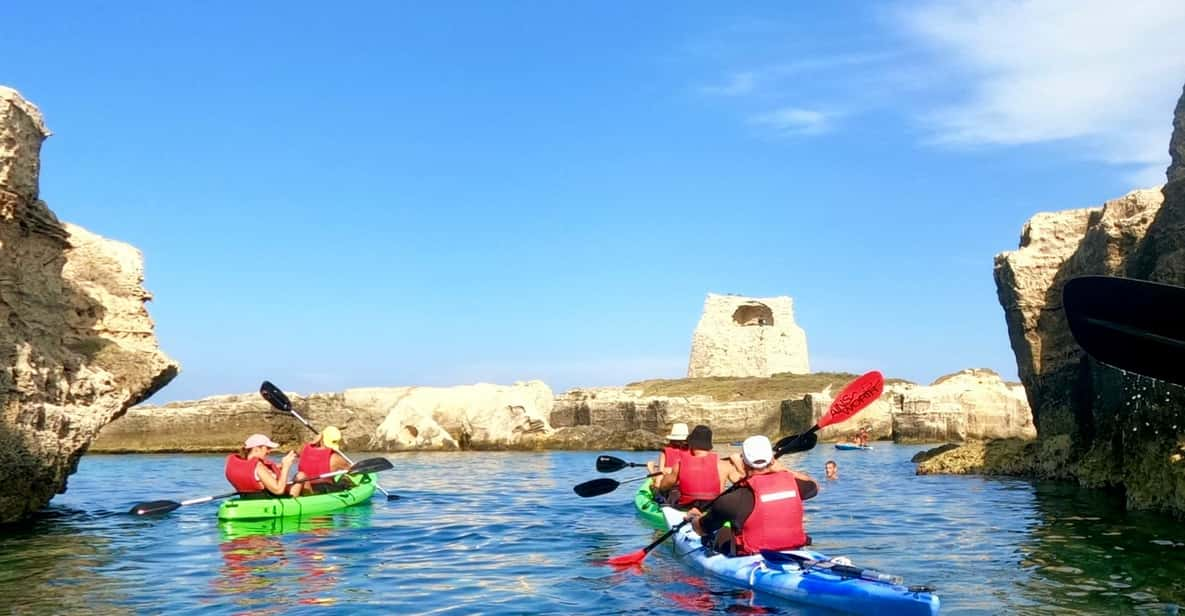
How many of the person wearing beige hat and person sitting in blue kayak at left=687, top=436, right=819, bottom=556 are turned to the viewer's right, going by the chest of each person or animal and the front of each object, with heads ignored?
0

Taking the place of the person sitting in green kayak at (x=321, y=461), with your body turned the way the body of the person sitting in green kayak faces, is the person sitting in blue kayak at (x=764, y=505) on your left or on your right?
on your right

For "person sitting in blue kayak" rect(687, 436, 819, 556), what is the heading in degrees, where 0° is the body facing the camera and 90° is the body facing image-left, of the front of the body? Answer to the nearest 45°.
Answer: approximately 135°

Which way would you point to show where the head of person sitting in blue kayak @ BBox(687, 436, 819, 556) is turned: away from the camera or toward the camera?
away from the camera

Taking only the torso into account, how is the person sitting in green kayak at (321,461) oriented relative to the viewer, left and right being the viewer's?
facing away from the viewer and to the right of the viewer

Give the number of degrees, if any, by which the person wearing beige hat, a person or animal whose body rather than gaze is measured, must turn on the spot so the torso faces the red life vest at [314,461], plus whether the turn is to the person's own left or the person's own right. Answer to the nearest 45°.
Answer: approximately 45° to the person's own left

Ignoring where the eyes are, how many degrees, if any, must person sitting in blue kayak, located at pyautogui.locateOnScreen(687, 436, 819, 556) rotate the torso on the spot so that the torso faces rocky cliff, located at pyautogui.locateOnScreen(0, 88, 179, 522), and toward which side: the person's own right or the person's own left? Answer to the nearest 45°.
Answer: approximately 45° to the person's own left

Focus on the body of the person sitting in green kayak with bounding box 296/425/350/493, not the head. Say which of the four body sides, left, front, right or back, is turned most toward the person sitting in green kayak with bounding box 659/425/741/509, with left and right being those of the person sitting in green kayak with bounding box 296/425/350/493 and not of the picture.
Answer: right

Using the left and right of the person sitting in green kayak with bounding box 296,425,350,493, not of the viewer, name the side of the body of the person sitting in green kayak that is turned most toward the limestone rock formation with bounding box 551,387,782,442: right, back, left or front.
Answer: front

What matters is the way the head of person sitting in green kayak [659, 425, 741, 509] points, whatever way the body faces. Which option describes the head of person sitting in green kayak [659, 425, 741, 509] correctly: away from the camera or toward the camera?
away from the camera

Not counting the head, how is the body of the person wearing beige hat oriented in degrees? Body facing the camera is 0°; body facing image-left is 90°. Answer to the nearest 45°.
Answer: approximately 135°

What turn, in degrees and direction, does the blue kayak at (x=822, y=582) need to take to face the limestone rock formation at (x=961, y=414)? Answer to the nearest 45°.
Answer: approximately 45° to its right

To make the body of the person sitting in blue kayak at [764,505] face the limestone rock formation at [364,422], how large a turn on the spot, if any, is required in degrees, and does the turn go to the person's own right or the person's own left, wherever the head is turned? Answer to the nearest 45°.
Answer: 0° — they already face it

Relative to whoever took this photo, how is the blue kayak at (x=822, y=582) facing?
facing away from the viewer and to the left of the viewer

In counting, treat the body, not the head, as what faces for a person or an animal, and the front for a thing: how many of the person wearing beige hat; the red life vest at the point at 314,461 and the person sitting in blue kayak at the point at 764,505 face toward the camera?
0
